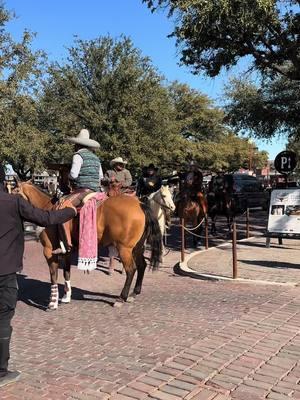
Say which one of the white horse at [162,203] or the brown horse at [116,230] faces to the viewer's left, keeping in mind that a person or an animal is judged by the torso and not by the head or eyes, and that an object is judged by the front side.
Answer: the brown horse

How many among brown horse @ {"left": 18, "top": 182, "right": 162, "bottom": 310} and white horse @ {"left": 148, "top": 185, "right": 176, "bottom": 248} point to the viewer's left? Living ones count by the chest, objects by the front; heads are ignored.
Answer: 1

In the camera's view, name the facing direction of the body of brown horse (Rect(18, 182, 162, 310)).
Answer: to the viewer's left

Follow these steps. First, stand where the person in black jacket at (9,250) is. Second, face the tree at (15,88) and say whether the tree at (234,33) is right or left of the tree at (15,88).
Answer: right

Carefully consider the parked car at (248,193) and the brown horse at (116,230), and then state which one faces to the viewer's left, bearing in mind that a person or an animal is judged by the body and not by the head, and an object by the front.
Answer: the brown horse

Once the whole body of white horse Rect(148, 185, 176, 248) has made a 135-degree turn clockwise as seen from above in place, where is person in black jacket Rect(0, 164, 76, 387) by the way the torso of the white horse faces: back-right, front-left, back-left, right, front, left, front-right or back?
left
